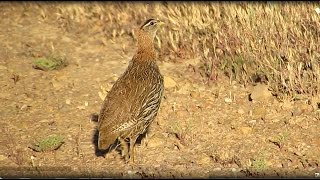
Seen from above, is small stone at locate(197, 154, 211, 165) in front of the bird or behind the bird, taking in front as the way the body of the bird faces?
in front

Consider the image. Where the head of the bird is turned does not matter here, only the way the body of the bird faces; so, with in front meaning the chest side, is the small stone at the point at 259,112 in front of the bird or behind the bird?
in front

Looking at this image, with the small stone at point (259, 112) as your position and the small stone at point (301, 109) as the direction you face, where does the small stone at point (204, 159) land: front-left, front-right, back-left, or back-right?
back-right

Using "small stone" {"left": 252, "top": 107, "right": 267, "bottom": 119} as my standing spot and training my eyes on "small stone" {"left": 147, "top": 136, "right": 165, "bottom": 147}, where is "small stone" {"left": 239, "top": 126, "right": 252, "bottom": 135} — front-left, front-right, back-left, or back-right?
front-left

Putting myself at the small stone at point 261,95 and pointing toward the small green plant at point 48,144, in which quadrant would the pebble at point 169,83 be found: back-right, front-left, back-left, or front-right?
front-right

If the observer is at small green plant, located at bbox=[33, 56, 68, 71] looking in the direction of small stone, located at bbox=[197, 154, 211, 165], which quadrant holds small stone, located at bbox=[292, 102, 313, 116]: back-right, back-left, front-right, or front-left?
front-left

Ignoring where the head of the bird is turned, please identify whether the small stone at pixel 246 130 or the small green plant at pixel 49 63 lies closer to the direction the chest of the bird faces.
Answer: the small stone

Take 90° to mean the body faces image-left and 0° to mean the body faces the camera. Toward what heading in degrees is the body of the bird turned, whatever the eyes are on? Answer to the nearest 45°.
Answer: approximately 270°
